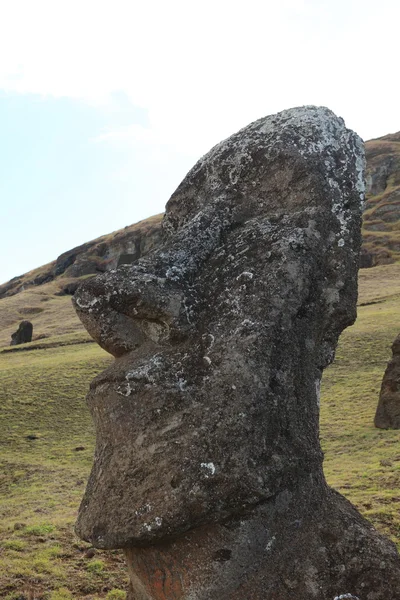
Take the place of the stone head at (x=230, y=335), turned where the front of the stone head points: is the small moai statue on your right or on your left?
on your right

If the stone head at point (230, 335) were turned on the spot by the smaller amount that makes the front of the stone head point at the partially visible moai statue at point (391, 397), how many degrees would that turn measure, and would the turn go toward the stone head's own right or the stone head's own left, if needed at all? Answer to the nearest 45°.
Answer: approximately 90° to the stone head's own right

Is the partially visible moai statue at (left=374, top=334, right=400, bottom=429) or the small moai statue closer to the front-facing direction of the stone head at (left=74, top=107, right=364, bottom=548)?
the small moai statue

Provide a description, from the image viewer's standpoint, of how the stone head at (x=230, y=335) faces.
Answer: facing to the left of the viewer
